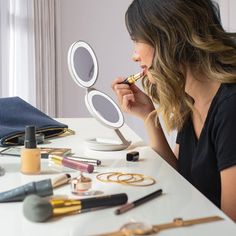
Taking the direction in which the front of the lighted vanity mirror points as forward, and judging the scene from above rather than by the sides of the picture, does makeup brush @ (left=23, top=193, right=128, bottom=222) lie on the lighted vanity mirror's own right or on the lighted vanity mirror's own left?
on the lighted vanity mirror's own right

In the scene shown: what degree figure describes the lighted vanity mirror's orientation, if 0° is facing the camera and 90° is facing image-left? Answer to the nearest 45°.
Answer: approximately 315°
